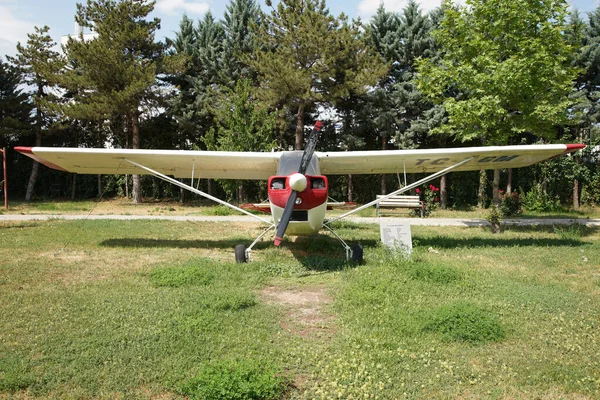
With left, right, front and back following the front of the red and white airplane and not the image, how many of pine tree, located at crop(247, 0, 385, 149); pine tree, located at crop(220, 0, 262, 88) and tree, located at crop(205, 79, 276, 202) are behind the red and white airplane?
3

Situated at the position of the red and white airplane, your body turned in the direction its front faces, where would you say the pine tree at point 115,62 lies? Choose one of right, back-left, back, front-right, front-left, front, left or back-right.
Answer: back-right

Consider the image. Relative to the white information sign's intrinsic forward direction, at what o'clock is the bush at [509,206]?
The bush is roughly at 7 o'clock from the white information sign.

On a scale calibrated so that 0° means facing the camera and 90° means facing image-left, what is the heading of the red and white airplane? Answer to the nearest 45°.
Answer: approximately 0°

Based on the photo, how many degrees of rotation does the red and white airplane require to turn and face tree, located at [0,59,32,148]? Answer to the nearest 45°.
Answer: approximately 135° to its right

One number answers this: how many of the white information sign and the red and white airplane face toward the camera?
2

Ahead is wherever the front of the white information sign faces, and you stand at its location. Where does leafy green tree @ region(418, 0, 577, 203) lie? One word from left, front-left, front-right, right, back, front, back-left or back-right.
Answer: back-left

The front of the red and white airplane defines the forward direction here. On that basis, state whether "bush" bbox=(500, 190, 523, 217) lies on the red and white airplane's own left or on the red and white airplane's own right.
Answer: on the red and white airplane's own left

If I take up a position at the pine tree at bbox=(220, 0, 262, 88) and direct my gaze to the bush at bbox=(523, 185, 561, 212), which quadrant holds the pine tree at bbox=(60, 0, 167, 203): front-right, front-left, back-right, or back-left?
back-right

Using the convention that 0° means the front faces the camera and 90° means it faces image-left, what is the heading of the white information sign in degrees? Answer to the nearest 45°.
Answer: approximately 0°

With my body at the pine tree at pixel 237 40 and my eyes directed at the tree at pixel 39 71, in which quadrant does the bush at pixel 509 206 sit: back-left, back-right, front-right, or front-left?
back-left

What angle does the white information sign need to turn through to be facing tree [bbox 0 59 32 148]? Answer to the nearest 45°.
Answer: approximately 135° to its right

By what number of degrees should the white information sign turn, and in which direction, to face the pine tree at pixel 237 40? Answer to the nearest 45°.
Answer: approximately 135° to its right
